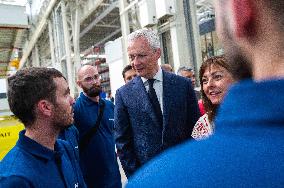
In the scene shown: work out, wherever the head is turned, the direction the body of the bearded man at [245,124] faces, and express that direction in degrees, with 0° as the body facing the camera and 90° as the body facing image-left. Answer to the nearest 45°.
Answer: approximately 135°

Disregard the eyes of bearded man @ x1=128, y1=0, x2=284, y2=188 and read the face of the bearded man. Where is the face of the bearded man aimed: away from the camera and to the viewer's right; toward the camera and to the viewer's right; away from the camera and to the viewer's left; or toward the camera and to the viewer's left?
away from the camera and to the viewer's left

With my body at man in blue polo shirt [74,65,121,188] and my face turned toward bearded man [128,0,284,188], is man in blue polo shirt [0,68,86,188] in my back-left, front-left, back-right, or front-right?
front-right

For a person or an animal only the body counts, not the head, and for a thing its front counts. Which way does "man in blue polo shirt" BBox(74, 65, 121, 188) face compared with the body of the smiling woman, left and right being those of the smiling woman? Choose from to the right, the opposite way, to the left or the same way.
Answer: to the left

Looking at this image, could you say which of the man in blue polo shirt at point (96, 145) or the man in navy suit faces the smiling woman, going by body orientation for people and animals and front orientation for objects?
the man in blue polo shirt

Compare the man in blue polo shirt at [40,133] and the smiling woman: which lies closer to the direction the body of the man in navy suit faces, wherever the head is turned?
the man in blue polo shirt

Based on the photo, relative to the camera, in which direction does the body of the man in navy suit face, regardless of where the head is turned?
toward the camera

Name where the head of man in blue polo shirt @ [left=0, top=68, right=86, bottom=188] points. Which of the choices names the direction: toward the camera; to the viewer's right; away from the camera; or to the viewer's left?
to the viewer's right

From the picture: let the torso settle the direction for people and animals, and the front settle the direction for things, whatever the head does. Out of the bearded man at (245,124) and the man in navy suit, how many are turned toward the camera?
1

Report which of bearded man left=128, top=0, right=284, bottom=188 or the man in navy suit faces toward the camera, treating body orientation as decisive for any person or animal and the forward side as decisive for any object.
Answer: the man in navy suit

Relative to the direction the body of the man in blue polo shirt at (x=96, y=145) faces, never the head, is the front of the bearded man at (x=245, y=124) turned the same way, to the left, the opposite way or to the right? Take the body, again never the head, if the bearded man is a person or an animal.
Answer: the opposite way

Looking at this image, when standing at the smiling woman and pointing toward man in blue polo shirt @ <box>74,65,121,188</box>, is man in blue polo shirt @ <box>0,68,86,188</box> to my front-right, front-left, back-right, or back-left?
front-left

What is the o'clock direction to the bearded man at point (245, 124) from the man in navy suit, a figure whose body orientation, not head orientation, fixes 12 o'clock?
The bearded man is roughly at 12 o'clock from the man in navy suit.

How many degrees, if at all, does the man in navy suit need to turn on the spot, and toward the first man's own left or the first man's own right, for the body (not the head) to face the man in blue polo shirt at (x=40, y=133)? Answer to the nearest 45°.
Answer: approximately 45° to the first man's own right

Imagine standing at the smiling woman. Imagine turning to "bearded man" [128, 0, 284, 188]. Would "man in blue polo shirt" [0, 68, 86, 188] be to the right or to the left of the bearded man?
right

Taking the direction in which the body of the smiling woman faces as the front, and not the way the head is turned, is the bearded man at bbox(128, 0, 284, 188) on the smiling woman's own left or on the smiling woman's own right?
on the smiling woman's own left

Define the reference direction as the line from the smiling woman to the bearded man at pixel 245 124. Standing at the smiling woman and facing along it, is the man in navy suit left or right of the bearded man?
right

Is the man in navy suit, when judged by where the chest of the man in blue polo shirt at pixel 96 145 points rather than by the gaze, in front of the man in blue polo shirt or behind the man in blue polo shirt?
in front

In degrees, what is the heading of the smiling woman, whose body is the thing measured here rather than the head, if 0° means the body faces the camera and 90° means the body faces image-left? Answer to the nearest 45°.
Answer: approximately 45°
